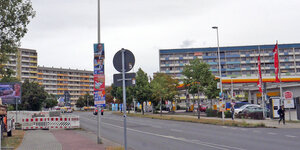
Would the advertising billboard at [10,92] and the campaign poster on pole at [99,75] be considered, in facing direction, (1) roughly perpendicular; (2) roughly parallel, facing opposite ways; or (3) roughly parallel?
roughly parallel

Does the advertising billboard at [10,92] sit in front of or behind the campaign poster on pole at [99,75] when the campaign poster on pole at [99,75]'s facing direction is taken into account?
behind

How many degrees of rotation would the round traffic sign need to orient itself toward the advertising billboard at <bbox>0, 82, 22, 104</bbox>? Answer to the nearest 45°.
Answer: approximately 45° to its left

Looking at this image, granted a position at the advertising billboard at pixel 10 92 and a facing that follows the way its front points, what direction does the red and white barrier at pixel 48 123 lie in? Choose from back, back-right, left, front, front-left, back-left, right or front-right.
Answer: front-left

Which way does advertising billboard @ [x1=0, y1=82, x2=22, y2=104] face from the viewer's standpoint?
toward the camera

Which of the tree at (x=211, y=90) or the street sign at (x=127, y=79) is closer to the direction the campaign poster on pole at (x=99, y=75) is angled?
the street sign

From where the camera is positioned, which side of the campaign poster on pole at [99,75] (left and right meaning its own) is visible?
front

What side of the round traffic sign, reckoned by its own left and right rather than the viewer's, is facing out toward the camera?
back

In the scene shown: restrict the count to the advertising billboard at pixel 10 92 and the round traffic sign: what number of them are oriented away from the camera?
1

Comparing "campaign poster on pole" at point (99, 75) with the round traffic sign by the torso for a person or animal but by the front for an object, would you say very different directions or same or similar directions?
very different directions
